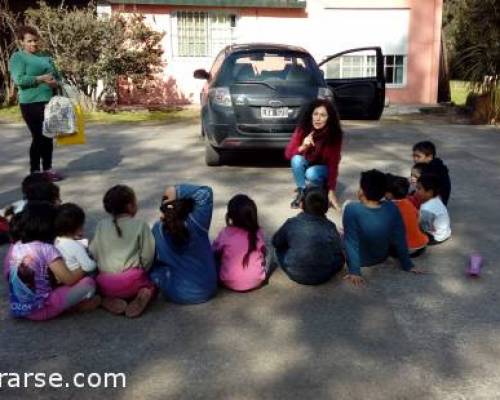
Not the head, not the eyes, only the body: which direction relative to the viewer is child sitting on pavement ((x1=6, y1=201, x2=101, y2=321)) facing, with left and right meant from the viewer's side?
facing away from the viewer and to the right of the viewer

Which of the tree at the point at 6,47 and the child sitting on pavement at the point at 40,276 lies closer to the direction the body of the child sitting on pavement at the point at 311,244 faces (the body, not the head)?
the tree

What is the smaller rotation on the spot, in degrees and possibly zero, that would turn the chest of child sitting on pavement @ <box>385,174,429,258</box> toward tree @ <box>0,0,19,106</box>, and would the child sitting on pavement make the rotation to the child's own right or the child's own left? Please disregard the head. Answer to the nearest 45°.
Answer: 0° — they already face it

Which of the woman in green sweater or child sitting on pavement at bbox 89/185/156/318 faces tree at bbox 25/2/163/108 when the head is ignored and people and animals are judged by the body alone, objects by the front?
the child sitting on pavement

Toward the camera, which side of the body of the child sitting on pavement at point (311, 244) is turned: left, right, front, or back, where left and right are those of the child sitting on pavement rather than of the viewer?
back

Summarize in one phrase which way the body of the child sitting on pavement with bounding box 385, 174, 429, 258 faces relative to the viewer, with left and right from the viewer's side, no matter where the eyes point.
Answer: facing away from the viewer and to the left of the viewer

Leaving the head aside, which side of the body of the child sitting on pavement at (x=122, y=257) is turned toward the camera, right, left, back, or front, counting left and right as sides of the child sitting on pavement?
back

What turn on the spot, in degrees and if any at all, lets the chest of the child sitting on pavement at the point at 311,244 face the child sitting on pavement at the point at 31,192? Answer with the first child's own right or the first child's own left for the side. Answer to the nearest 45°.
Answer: approximately 90° to the first child's own left

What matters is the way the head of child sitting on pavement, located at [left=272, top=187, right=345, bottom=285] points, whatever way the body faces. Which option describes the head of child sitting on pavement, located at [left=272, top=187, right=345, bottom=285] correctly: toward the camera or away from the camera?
away from the camera

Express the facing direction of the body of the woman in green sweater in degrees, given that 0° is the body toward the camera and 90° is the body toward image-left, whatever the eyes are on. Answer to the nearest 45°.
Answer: approximately 315°

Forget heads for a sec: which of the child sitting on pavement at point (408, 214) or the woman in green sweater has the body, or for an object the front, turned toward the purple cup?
the woman in green sweater

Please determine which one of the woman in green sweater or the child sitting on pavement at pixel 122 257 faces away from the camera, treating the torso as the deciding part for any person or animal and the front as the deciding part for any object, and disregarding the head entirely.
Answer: the child sitting on pavement

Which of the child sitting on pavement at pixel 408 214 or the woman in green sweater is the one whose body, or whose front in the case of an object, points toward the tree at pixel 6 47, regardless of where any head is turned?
the child sitting on pavement

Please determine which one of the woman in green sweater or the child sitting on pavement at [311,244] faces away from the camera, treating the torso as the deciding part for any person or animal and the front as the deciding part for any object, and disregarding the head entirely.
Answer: the child sitting on pavement

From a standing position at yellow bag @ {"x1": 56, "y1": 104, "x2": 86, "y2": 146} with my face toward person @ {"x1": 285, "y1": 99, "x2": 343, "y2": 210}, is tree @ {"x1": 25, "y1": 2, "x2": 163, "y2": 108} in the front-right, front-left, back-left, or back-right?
back-left

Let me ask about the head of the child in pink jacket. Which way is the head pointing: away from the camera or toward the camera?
away from the camera
